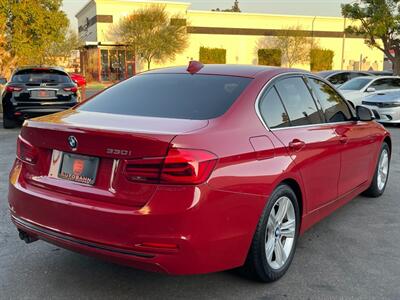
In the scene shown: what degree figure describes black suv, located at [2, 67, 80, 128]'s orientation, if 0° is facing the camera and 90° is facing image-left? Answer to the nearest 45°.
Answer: approximately 180°

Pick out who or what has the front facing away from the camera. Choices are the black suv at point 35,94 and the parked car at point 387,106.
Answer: the black suv

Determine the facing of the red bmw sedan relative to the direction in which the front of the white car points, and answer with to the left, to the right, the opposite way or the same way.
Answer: the opposite way

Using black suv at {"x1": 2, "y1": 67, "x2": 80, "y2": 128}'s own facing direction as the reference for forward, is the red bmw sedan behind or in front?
behind

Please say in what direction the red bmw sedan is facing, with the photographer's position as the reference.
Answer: facing away from the viewer and to the right of the viewer

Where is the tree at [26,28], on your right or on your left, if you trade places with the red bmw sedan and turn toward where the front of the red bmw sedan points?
on your left

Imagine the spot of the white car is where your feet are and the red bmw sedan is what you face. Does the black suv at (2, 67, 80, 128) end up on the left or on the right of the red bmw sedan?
right

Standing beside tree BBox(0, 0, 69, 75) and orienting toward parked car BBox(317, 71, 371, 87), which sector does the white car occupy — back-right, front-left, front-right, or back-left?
front-right

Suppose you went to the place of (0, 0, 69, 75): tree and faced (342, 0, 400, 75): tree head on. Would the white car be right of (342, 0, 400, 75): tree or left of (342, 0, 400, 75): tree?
right

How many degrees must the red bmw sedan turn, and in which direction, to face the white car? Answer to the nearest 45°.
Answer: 0° — it already faces it

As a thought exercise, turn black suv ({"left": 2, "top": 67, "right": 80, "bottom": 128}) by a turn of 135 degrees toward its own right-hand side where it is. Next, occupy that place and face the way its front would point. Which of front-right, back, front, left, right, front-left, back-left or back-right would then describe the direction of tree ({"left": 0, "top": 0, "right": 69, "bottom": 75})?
back-left

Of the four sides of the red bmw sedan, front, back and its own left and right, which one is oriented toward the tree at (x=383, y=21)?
front

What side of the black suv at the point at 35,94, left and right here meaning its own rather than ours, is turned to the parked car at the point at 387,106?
right
